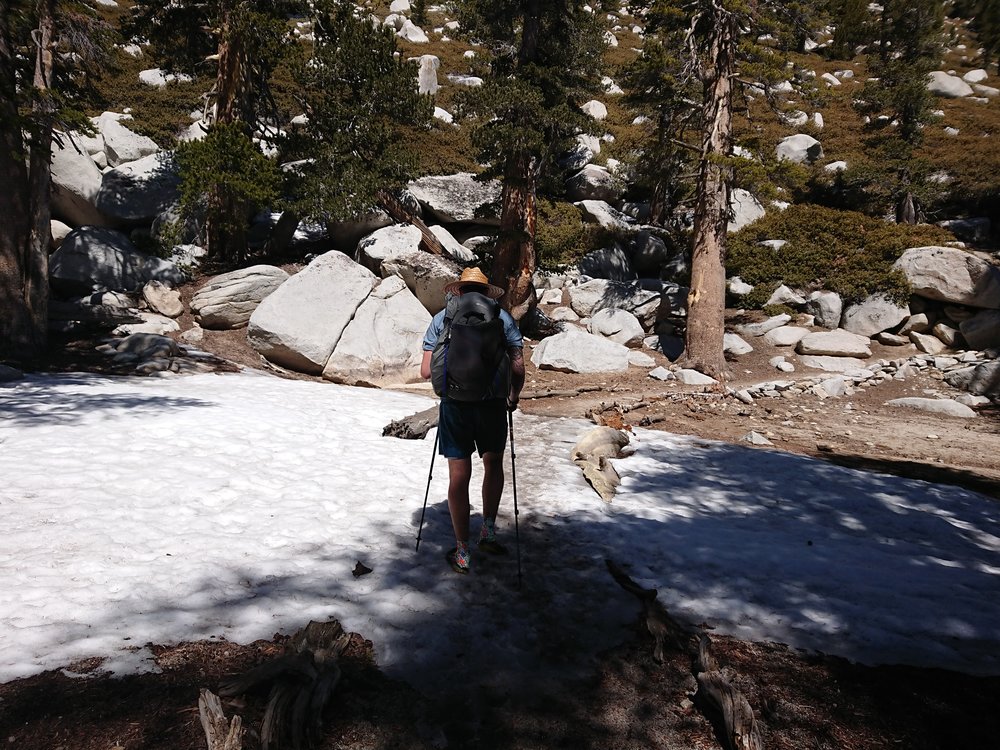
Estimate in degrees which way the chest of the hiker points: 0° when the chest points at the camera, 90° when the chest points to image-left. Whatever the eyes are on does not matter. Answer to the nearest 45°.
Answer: approximately 180°

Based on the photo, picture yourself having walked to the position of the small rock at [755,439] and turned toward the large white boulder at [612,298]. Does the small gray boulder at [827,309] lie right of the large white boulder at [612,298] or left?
right

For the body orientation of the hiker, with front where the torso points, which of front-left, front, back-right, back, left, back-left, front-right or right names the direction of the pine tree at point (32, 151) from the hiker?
front-left

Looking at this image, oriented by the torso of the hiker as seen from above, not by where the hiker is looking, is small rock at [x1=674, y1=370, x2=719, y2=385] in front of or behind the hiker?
in front

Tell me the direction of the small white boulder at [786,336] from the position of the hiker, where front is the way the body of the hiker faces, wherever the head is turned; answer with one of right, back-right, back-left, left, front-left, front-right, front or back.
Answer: front-right

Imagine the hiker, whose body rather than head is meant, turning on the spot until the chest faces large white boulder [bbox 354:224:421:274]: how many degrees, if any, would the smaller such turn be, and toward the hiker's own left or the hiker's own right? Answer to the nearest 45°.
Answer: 0° — they already face it

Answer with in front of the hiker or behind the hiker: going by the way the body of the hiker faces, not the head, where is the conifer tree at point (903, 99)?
in front

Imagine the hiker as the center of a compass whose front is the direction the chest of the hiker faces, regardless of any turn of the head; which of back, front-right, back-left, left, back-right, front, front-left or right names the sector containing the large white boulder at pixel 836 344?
front-right

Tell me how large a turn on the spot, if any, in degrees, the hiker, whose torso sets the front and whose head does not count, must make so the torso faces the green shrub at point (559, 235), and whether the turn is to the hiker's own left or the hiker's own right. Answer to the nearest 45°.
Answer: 0° — they already face it

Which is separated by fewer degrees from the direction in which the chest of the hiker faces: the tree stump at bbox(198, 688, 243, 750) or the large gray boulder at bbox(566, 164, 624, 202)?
the large gray boulder
